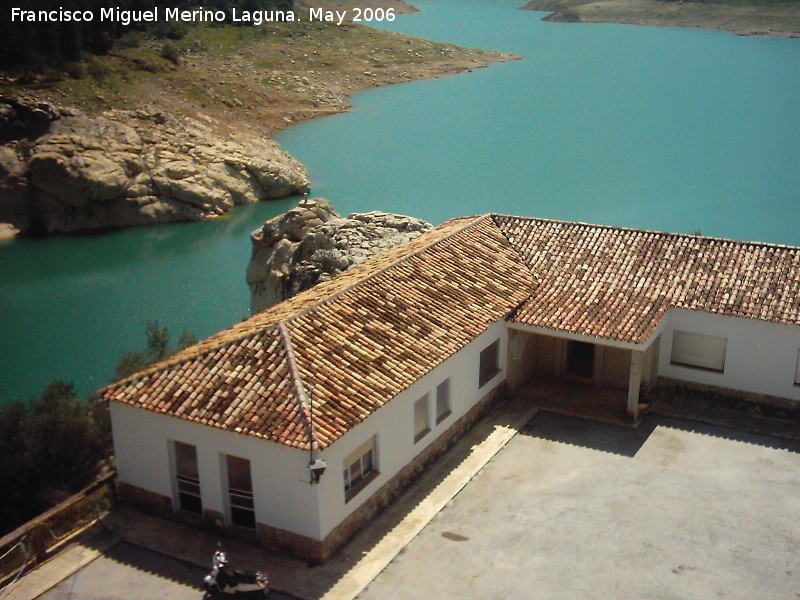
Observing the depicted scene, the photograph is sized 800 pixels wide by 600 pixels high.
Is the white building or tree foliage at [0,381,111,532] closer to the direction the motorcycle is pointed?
the tree foliage

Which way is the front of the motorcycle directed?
to the viewer's left

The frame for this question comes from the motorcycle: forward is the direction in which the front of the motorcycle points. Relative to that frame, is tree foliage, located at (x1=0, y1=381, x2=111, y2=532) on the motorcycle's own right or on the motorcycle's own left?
on the motorcycle's own right

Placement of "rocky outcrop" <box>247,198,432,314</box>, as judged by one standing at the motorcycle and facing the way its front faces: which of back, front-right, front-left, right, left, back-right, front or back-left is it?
right

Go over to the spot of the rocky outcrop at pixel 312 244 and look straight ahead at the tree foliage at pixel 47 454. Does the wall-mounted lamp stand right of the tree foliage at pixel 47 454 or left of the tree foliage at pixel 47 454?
left

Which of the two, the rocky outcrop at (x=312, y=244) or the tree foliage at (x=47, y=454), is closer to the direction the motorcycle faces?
the tree foliage
